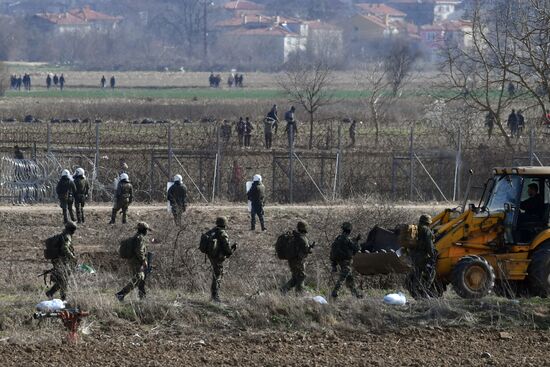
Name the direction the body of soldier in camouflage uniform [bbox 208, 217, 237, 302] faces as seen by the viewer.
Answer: to the viewer's right

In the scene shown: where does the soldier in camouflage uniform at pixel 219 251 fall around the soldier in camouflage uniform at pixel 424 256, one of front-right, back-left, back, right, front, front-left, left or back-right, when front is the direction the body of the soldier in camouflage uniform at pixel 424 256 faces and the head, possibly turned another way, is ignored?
back

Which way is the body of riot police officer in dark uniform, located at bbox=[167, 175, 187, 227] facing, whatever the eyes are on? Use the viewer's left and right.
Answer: facing away from the viewer

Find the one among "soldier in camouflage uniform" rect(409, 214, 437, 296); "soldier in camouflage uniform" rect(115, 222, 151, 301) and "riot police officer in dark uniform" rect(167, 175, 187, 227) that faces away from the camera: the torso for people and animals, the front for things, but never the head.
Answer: "riot police officer in dark uniform" rect(167, 175, 187, 227)

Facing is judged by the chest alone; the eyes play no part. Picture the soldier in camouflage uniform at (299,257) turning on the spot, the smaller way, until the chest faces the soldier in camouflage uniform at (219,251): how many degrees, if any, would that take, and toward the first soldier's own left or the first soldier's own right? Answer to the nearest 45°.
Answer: approximately 180°

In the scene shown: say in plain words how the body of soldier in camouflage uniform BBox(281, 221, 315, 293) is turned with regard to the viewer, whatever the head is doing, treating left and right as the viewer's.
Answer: facing to the right of the viewer

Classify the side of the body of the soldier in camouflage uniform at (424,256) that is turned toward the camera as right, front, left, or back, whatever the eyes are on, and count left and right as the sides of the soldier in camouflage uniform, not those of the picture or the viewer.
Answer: right

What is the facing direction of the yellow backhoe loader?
to the viewer's left

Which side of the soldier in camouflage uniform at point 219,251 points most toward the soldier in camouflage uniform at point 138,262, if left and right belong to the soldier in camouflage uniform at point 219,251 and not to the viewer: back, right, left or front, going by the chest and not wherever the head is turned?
back

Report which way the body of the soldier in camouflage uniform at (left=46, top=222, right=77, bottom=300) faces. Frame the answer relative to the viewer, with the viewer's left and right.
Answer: facing to the right of the viewer

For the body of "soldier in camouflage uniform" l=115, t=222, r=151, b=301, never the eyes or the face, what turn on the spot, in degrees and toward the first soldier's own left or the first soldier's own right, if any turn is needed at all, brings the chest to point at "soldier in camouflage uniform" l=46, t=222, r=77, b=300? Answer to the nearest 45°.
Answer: approximately 180°

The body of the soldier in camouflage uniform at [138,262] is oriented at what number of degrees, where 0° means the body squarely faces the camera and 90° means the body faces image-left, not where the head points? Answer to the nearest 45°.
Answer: approximately 270°
